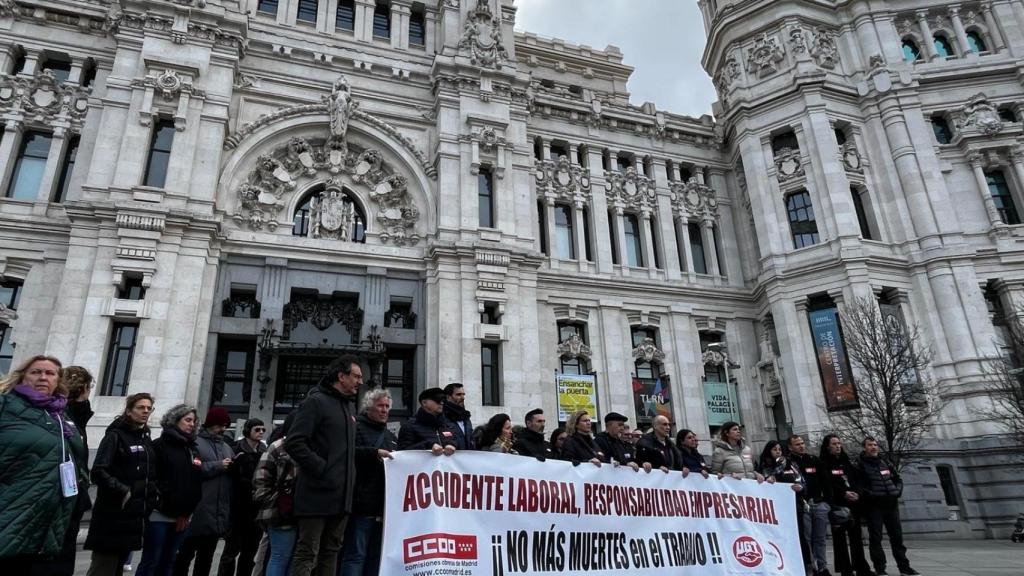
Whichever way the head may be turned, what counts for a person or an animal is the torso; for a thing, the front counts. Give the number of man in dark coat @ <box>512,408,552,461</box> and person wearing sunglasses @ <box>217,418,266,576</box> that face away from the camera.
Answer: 0

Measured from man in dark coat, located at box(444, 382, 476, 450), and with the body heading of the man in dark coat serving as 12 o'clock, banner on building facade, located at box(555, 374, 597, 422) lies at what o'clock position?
The banner on building facade is roughly at 8 o'clock from the man in dark coat.

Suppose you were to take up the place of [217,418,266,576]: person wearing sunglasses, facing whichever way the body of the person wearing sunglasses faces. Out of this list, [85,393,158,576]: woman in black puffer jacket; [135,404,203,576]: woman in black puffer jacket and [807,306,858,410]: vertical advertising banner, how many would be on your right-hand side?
2

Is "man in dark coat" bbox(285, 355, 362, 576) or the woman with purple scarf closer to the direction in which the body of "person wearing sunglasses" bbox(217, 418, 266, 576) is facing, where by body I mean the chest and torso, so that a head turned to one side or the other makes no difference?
the man in dark coat

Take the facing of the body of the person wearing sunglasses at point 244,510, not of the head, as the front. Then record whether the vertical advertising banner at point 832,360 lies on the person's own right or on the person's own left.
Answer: on the person's own left

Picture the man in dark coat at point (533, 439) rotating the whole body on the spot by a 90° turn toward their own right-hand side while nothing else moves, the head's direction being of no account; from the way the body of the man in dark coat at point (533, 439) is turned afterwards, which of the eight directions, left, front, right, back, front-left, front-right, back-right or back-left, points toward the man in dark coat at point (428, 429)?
front
